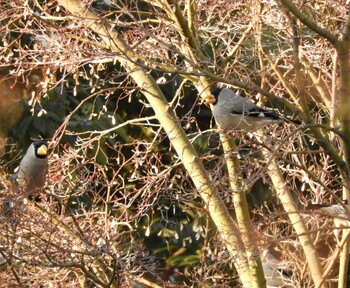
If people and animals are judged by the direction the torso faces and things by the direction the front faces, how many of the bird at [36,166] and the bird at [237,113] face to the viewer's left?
1

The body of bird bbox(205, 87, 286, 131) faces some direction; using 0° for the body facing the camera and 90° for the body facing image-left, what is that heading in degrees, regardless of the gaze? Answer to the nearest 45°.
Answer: approximately 90°

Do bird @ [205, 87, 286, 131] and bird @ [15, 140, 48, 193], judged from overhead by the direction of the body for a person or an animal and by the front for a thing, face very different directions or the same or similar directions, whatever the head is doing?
very different directions

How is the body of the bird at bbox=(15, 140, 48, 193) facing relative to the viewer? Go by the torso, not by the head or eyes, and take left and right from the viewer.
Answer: facing the viewer and to the right of the viewer

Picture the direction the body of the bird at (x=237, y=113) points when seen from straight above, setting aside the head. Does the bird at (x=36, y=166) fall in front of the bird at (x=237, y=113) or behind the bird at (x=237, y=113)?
in front

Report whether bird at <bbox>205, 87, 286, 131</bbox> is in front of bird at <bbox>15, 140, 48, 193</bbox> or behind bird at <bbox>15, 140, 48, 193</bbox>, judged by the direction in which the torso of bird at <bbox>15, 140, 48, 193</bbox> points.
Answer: in front
